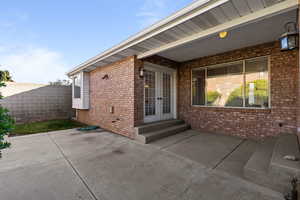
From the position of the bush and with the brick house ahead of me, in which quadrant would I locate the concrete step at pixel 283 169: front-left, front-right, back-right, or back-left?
front-right

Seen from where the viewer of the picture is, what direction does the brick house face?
facing the viewer and to the left of the viewer

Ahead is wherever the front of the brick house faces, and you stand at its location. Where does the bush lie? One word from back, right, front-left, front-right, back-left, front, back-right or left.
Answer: front

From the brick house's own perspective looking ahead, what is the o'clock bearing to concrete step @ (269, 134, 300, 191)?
The concrete step is roughly at 10 o'clock from the brick house.

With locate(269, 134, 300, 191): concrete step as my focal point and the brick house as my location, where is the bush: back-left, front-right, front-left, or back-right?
front-right

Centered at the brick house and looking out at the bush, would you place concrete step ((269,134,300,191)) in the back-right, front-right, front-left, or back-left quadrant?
front-left
